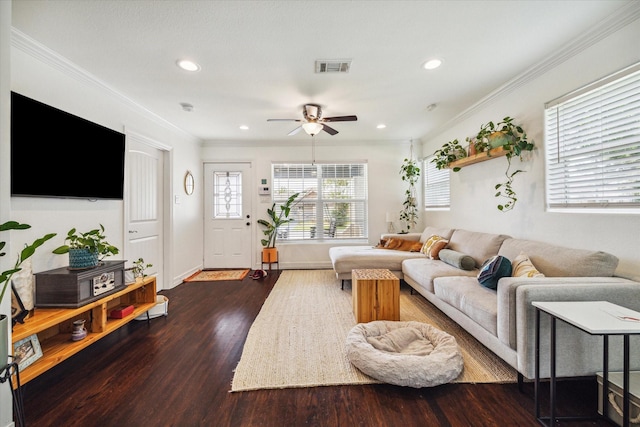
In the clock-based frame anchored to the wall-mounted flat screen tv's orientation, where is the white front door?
The white front door is roughly at 9 o'clock from the wall-mounted flat screen tv.

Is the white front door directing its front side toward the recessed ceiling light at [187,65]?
yes

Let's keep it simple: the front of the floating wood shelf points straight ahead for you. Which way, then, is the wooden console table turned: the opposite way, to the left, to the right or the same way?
the opposite way

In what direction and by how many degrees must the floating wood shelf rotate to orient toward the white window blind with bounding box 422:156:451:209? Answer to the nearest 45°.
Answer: approximately 90° to its right

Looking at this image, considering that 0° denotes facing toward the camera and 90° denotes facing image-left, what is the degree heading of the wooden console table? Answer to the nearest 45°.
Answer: approximately 315°

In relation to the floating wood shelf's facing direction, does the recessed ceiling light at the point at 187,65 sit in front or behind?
in front

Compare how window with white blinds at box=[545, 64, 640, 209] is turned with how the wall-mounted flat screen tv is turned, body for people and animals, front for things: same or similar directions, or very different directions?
very different directions

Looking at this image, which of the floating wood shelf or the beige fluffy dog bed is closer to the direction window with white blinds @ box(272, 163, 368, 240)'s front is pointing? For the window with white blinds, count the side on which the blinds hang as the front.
the beige fluffy dog bed

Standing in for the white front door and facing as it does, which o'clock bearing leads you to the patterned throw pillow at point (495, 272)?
The patterned throw pillow is roughly at 11 o'clock from the white front door.

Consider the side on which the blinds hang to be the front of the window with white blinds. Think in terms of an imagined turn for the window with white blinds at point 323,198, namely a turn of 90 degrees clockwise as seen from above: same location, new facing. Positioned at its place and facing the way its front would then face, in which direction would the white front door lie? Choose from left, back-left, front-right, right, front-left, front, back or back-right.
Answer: front

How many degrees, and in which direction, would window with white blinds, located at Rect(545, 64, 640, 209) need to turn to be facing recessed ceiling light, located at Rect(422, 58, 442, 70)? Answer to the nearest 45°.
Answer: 0° — it already faces it

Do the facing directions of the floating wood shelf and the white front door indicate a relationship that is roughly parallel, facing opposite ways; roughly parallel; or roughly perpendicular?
roughly perpendicular
